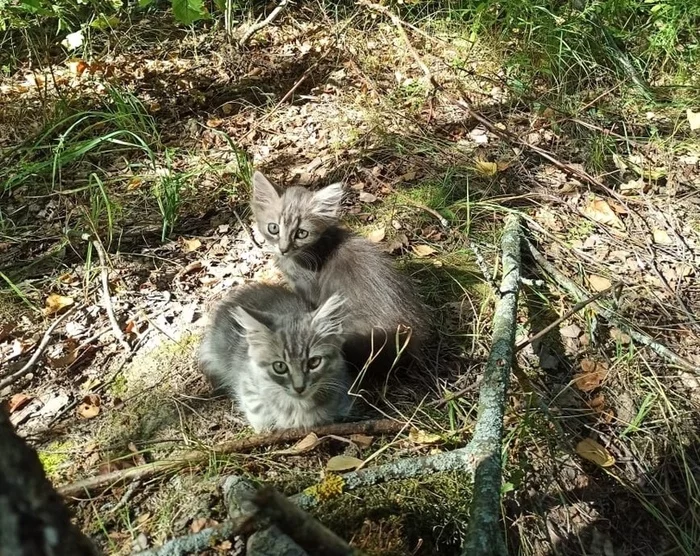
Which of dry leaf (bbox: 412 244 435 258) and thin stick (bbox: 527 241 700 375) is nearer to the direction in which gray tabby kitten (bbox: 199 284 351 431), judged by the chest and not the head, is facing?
the thin stick

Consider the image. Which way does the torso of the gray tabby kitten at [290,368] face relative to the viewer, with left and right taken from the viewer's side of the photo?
facing the viewer and to the right of the viewer

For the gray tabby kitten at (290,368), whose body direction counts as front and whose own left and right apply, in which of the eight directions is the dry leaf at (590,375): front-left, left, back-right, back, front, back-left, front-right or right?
front-left

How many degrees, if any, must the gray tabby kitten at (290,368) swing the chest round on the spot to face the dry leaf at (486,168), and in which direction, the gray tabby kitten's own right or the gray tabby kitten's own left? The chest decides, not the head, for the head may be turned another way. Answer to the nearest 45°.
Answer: approximately 90° to the gray tabby kitten's own left

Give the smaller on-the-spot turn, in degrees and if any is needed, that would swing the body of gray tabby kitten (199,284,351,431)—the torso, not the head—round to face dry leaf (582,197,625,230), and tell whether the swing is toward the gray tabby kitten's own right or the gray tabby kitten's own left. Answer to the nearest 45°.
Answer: approximately 90° to the gray tabby kitten's own left

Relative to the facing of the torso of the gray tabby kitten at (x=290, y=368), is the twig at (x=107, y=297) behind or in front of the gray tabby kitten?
behind

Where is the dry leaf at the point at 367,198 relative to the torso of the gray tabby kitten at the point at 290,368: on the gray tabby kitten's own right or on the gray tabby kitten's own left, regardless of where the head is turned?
on the gray tabby kitten's own left

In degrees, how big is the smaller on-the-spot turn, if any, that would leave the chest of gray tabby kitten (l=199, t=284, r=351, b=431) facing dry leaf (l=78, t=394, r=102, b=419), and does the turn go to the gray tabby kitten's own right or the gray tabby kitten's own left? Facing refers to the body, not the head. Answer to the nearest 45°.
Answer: approximately 135° to the gray tabby kitten's own right
